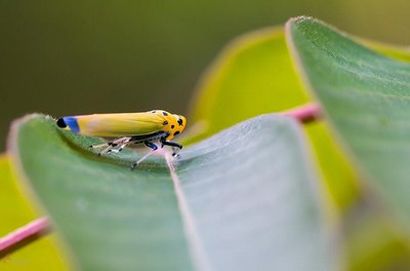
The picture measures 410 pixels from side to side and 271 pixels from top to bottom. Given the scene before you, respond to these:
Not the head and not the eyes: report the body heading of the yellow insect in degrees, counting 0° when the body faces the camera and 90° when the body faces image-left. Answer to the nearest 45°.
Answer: approximately 270°

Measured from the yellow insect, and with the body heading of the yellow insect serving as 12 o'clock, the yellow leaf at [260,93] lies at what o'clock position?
The yellow leaf is roughly at 10 o'clock from the yellow insect.
